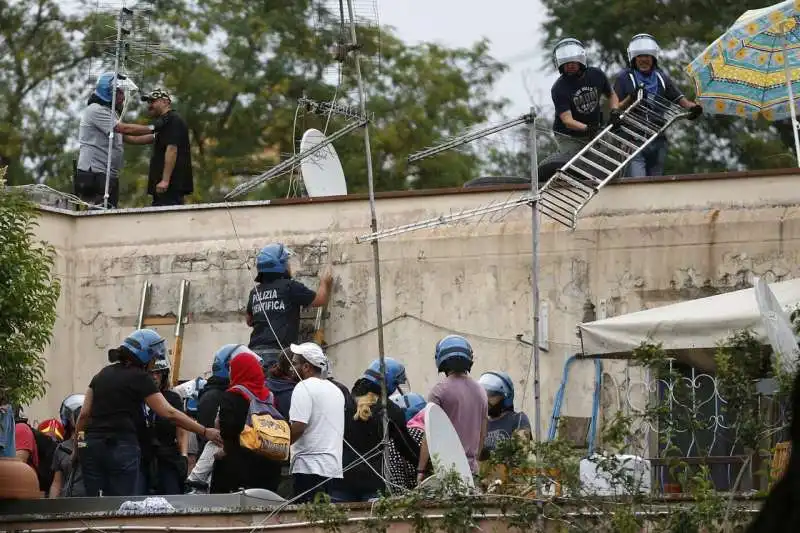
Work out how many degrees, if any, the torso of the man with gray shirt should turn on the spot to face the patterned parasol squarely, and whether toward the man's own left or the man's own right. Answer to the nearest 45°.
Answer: approximately 45° to the man's own right

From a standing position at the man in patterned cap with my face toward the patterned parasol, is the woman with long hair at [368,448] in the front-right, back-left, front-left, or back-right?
front-right

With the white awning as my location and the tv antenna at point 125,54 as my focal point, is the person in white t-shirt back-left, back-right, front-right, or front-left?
front-left

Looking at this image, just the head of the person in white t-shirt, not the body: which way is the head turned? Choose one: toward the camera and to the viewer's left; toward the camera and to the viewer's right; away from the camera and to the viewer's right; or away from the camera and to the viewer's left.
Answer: away from the camera and to the viewer's left

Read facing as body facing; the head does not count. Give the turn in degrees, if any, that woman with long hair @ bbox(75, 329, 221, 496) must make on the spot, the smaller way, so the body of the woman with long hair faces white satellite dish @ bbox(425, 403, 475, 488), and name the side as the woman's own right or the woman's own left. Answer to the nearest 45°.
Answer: approximately 90° to the woman's own right

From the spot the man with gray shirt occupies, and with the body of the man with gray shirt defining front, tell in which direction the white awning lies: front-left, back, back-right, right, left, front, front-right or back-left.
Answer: front-right

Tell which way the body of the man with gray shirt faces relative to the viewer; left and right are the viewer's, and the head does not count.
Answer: facing to the right of the viewer

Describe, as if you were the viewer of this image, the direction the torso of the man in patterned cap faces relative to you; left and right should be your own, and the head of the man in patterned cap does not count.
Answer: facing to the left of the viewer

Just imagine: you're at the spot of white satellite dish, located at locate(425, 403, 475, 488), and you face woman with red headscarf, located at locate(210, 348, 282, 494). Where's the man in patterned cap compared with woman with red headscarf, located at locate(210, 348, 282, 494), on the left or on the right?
right

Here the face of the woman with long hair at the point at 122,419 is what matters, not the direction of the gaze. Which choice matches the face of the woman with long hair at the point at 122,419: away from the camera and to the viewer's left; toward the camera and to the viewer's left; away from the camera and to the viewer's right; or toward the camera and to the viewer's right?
away from the camera and to the viewer's right

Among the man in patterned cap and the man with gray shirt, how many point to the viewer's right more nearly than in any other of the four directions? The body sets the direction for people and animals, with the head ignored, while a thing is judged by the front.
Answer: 1

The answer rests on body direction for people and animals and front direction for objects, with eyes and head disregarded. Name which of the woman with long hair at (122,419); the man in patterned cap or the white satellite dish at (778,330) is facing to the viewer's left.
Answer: the man in patterned cap
